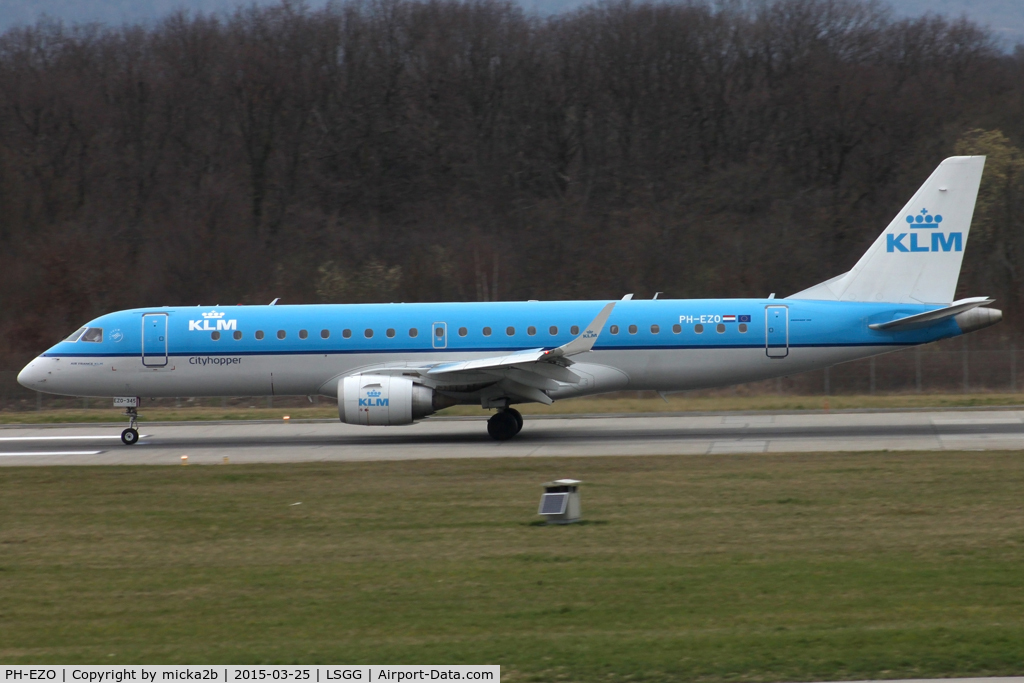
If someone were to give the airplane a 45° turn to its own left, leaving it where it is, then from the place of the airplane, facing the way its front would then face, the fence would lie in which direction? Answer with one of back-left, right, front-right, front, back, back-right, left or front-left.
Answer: back

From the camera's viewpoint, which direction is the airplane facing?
to the viewer's left
